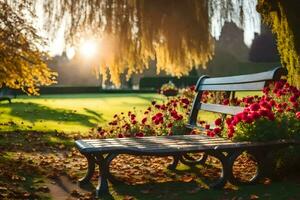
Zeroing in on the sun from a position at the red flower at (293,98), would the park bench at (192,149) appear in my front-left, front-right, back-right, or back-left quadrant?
front-left

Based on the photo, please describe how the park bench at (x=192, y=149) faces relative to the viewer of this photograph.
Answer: facing the viewer and to the left of the viewer

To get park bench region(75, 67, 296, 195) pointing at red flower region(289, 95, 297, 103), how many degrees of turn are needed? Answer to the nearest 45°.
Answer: approximately 180°

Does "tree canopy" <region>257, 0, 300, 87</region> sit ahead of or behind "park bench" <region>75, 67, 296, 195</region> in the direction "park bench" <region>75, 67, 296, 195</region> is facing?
behind

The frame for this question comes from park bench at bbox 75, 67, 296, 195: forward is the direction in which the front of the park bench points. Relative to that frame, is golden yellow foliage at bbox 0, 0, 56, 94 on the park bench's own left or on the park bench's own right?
on the park bench's own right

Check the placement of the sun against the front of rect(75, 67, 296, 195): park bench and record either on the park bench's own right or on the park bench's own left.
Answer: on the park bench's own right
